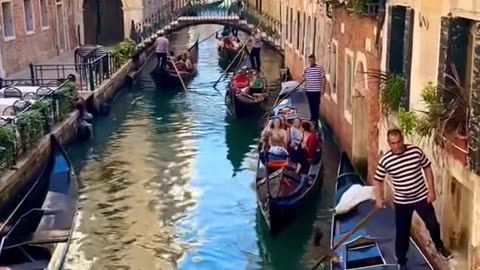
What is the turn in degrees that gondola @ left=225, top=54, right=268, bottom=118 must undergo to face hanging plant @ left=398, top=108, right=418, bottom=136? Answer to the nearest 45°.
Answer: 0° — it already faces it

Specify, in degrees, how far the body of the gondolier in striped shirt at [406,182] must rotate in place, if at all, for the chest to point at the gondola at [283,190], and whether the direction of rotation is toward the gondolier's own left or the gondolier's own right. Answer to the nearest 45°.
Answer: approximately 135° to the gondolier's own right

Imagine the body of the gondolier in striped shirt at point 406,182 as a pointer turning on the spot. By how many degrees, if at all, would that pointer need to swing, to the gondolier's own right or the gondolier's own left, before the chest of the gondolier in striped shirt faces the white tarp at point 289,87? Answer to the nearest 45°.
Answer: approximately 180°

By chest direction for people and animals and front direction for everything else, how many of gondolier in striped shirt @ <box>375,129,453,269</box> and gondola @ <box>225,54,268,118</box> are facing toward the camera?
2

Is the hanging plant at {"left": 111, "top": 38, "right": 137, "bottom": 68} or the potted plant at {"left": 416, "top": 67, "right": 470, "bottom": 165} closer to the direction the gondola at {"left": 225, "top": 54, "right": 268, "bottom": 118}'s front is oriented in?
the potted plant

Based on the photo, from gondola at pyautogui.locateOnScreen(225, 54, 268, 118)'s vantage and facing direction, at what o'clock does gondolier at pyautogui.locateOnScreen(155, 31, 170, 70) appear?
The gondolier is roughly at 5 o'clock from the gondola.

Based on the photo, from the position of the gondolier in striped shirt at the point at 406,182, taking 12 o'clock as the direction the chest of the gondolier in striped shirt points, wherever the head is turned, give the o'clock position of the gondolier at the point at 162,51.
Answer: The gondolier is roughly at 5 o'clock from the gondolier in striped shirt.

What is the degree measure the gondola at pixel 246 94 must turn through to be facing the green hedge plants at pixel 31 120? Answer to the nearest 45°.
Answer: approximately 45° to its right

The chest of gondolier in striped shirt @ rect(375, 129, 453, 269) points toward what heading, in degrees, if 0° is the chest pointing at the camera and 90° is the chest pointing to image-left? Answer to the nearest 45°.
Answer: approximately 0°
